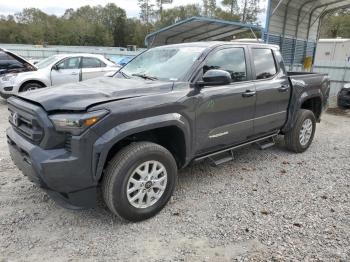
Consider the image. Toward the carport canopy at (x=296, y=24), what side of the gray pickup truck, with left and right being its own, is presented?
back

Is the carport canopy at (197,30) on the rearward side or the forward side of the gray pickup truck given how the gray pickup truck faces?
on the rearward side

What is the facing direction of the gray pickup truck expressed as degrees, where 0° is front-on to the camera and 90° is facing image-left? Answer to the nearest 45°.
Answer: approximately 45°

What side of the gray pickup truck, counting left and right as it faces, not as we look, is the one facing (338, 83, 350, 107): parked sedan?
back
